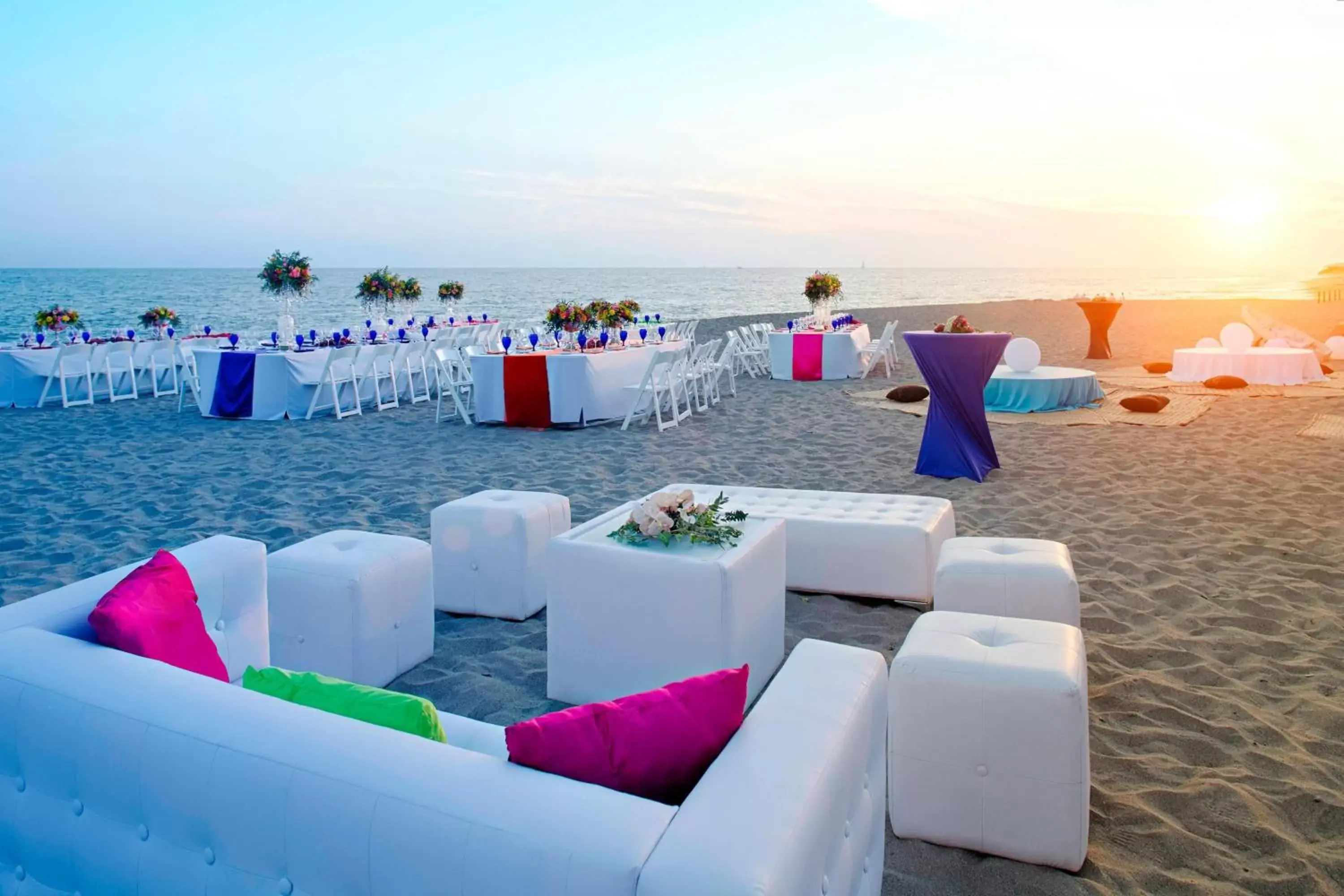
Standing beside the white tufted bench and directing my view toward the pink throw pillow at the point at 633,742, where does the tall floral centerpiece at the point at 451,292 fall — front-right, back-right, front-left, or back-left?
back-right

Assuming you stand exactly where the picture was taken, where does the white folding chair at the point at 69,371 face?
facing away from the viewer and to the left of the viewer

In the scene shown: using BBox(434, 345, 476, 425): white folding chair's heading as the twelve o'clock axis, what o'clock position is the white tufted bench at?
The white tufted bench is roughly at 1 o'clock from the white folding chair.

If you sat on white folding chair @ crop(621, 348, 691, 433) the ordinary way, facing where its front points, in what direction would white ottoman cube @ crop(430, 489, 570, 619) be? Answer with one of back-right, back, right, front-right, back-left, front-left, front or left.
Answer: back-left

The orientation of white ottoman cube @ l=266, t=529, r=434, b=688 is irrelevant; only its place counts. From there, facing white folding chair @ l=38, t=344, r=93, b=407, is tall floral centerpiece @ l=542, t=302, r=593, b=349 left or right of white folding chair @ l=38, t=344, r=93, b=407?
right

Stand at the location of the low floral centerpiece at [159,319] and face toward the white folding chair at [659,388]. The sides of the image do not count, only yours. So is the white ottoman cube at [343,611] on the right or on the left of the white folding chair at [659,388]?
right

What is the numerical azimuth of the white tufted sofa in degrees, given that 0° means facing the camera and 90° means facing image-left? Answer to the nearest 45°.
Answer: approximately 225°

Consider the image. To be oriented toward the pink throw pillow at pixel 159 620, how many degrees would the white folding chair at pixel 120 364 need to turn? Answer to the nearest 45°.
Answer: approximately 135° to its left

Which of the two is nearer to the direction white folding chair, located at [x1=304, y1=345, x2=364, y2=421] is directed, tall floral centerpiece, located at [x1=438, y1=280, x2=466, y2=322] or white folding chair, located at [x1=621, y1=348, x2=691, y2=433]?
the tall floral centerpiece

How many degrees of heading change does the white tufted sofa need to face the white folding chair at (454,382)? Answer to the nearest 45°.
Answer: approximately 45° to its left

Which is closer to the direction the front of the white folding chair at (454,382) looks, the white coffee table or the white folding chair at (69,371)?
the white coffee table
